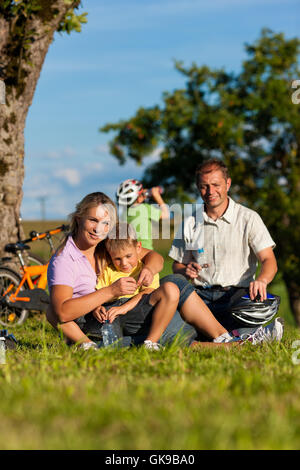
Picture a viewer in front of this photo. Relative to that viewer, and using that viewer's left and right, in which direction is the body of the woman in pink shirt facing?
facing the viewer and to the right of the viewer

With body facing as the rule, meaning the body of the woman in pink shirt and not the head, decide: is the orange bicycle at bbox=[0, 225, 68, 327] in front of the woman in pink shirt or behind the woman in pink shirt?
behind

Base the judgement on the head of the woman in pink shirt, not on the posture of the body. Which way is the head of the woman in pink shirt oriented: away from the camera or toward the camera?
toward the camera

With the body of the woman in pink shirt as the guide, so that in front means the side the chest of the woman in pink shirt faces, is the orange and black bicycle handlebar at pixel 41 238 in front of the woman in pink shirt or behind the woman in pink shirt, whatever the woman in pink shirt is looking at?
behind

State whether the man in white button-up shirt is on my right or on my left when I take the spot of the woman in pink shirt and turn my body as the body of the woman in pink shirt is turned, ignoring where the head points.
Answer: on my left

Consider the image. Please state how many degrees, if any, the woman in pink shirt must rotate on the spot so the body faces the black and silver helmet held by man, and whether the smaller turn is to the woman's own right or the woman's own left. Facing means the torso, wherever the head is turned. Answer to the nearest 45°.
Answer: approximately 45° to the woman's own left
